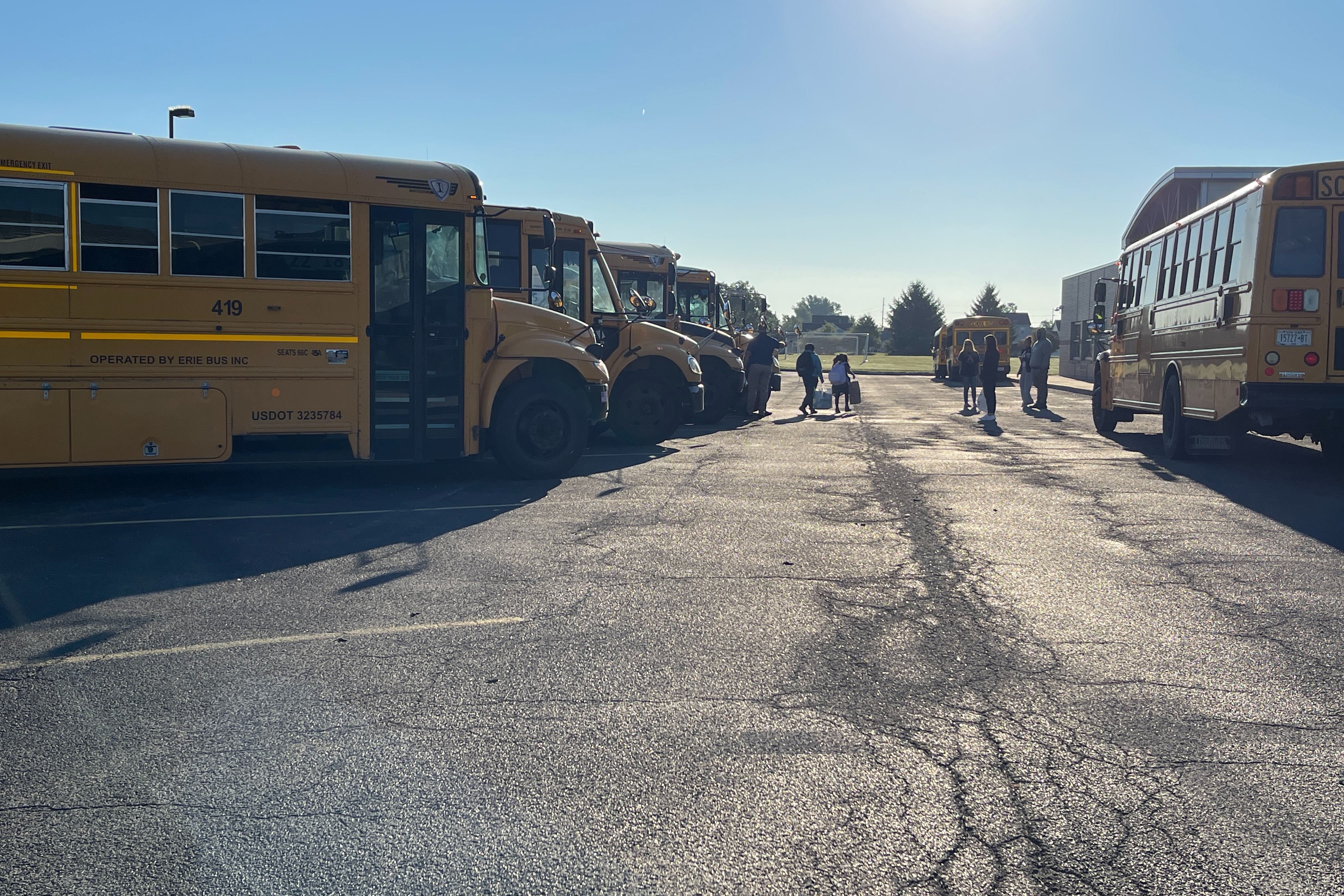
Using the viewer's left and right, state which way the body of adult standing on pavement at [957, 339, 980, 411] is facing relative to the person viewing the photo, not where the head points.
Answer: facing the viewer

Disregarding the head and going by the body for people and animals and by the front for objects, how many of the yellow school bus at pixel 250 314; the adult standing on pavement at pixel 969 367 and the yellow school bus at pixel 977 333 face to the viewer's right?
1

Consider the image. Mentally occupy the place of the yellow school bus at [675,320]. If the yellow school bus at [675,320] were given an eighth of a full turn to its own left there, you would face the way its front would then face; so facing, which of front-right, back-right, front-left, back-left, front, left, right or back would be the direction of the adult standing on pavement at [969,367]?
front

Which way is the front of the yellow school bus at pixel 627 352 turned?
to the viewer's right

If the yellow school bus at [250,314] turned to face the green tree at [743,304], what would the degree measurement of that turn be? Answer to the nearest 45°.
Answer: approximately 45° to its left

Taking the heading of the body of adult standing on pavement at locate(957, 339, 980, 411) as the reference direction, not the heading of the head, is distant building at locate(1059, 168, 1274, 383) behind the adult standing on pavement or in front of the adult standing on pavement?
behind

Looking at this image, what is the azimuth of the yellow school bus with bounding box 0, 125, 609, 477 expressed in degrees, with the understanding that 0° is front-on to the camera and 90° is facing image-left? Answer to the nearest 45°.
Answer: approximately 270°

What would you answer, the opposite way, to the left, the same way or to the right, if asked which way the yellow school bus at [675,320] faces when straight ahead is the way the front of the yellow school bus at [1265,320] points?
to the right

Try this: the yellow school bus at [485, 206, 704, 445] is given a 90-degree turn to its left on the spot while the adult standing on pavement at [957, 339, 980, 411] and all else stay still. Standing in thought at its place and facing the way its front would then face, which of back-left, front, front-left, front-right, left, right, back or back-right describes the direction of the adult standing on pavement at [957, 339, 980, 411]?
front-right

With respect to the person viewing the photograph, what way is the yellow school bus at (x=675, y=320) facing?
facing to the right of the viewer
